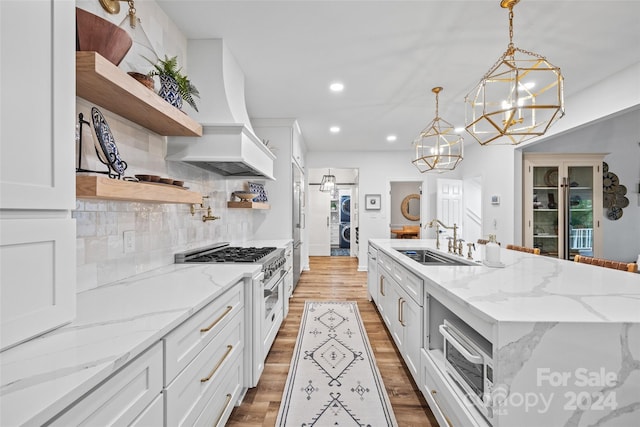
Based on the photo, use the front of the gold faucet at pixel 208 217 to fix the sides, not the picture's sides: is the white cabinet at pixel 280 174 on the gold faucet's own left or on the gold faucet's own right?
on the gold faucet's own left

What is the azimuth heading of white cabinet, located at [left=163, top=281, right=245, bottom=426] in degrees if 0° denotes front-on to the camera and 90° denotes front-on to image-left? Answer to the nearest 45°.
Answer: approximately 315°

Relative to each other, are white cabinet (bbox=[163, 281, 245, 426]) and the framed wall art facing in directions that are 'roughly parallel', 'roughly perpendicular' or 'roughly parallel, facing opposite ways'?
roughly perpendicular

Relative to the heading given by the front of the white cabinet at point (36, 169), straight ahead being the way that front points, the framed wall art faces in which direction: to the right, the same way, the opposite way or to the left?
to the right

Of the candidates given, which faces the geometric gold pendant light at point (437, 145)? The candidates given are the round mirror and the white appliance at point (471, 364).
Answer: the round mirror

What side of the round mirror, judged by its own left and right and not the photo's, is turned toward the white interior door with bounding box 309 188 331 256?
right

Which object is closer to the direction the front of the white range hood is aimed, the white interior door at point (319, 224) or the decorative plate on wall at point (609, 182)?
the decorative plate on wall

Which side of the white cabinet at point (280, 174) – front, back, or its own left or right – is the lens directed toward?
right

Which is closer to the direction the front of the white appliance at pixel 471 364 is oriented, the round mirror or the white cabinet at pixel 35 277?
the white cabinet

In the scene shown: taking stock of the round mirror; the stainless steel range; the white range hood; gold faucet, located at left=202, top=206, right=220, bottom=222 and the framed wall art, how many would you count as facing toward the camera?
2

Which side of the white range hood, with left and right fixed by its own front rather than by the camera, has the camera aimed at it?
right

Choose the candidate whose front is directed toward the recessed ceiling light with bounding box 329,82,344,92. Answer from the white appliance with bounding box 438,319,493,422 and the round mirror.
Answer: the round mirror

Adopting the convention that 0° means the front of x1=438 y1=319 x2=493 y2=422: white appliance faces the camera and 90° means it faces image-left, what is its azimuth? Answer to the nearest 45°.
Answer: approximately 45°

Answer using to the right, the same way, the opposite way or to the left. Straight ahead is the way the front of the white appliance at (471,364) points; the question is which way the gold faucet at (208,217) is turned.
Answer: the opposite way

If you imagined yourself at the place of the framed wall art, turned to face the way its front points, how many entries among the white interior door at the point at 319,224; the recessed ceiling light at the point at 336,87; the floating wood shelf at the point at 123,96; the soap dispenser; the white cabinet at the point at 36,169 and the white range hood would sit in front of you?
5
